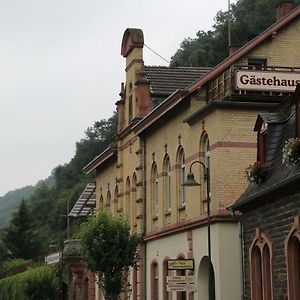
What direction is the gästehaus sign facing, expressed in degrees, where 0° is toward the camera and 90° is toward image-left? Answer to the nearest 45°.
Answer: approximately 0°

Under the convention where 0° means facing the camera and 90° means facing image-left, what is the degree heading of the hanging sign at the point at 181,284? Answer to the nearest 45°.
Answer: approximately 0°

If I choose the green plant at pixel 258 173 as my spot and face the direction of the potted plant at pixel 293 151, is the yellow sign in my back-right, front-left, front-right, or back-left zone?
back-right

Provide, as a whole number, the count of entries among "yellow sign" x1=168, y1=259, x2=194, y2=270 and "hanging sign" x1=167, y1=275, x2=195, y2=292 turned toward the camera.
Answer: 2

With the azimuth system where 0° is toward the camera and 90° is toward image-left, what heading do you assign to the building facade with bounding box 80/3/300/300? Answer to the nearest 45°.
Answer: approximately 45°

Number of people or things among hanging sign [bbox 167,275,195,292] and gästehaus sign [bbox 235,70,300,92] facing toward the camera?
2
